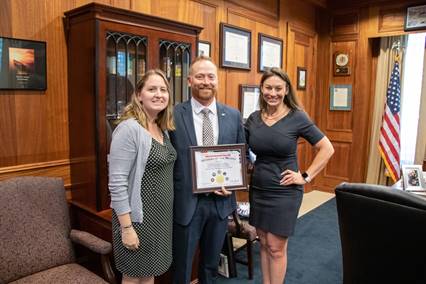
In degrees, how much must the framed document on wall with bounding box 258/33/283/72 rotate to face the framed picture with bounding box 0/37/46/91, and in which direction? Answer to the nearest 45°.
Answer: approximately 90° to its right

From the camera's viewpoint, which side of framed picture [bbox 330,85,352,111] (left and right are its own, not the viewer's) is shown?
front

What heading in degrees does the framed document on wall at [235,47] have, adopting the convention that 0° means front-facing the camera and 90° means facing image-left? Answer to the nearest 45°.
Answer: approximately 315°

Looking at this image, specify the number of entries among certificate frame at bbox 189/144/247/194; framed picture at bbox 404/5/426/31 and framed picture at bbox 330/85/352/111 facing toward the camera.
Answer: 3

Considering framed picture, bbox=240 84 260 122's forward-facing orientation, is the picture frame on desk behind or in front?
in front

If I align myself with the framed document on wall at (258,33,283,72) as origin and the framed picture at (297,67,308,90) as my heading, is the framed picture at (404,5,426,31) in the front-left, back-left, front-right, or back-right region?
front-right

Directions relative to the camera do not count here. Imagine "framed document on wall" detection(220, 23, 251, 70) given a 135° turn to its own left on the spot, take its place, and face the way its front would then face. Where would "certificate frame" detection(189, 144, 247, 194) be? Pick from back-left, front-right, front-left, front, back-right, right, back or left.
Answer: back

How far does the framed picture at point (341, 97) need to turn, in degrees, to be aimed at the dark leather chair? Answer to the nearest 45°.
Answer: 0° — it already faces it

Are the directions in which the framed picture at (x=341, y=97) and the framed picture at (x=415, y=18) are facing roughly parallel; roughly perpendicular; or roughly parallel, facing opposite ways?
roughly parallel

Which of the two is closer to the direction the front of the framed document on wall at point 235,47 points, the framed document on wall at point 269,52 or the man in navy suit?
the man in navy suit

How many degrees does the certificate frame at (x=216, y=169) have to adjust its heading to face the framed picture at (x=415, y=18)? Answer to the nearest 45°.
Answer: approximately 135° to its left
